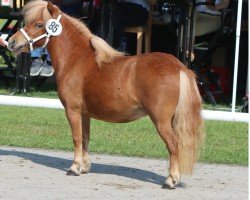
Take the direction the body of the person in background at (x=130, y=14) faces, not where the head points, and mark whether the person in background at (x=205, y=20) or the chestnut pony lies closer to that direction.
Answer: the chestnut pony
